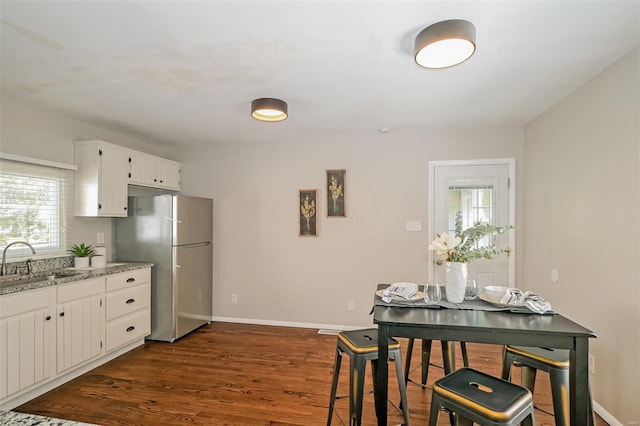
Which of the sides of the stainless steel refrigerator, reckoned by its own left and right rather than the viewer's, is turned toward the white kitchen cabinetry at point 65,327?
right

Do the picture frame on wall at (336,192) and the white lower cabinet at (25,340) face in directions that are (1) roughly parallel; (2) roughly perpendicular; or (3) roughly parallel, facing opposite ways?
roughly perpendicular

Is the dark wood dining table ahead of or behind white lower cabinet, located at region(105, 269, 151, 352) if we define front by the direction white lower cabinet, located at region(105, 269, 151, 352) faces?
ahead

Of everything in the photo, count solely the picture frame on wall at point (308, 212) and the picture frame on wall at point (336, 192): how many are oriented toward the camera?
2

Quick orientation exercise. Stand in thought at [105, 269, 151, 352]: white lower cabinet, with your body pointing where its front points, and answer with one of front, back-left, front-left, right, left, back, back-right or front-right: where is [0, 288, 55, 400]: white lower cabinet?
right

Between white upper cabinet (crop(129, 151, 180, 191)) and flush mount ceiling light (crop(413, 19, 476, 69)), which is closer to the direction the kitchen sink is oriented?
the flush mount ceiling light

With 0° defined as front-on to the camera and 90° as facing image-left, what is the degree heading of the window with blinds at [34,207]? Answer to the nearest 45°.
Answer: approximately 315°

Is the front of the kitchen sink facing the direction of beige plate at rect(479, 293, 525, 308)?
yes

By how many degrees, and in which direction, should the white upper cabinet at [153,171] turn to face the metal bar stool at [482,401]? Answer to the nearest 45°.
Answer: approximately 45° to its right

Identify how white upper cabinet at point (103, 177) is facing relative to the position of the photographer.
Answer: facing the viewer and to the right of the viewer

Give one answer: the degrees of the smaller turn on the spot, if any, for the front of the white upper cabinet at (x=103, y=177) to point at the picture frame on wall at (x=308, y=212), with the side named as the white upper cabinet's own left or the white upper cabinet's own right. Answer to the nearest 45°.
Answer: approximately 45° to the white upper cabinet's own left

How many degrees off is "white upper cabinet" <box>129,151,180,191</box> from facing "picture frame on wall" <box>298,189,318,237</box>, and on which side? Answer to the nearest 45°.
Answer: approximately 45° to its left

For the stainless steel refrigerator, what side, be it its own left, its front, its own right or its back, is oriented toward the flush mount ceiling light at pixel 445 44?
front

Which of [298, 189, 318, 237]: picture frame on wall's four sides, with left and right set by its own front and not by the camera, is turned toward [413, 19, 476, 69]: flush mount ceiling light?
front

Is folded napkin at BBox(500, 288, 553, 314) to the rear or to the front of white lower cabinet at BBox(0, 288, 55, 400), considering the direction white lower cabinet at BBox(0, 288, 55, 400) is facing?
to the front

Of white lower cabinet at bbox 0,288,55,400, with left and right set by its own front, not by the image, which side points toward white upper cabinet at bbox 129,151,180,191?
left

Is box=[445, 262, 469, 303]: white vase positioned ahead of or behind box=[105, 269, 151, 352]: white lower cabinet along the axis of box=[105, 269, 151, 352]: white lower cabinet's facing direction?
ahead
